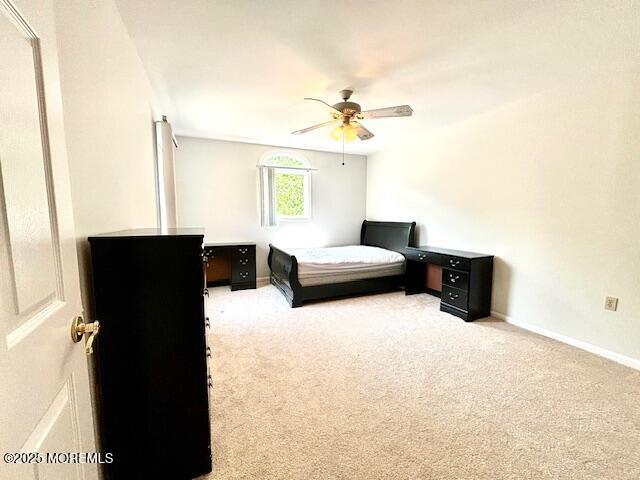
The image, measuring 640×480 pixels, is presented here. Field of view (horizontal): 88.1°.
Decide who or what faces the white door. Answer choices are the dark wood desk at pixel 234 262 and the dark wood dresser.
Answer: the dark wood desk

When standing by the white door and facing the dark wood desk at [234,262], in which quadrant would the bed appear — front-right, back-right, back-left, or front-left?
front-right

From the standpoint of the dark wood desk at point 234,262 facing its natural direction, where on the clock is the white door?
The white door is roughly at 12 o'clock from the dark wood desk.

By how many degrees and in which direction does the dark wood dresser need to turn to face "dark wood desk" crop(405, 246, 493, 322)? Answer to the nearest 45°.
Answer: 0° — it already faces it

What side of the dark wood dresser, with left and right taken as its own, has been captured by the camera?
right

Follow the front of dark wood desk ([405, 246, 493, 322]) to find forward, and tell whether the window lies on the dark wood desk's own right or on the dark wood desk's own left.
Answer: on the dark wood desk's own right

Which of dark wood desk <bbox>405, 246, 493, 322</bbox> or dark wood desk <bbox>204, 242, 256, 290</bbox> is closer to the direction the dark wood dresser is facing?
the dark wood desk <bbox>405, 246, 493, 322</bbox>

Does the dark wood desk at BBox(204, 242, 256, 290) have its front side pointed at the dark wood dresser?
yes

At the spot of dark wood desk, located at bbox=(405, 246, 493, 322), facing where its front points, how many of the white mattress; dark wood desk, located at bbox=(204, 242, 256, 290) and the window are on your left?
0

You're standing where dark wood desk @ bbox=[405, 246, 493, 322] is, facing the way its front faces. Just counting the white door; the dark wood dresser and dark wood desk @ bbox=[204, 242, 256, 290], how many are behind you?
0

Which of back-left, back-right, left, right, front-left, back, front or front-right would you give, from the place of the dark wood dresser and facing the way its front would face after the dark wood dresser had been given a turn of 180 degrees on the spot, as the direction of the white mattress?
back-right

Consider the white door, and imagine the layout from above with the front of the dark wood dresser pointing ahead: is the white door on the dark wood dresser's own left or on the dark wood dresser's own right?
on the dark wood dresser's own right

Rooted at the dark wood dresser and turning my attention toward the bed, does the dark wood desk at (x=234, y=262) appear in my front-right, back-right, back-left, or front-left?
front-left

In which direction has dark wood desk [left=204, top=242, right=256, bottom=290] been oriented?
toward the camera

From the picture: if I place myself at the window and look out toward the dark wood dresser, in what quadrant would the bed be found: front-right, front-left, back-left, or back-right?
front-left
